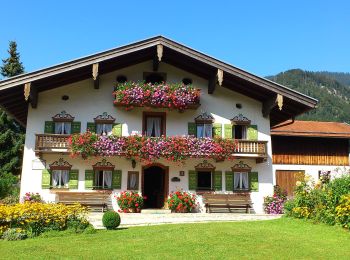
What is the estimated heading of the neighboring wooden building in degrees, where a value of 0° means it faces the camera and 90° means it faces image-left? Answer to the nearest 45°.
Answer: approximately 0°

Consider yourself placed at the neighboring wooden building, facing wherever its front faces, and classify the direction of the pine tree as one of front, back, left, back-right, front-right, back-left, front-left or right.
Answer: right

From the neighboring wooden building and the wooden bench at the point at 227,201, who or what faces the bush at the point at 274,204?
the neighboring wooden building

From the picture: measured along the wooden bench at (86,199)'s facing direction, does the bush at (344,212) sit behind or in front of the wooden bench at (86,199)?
in front

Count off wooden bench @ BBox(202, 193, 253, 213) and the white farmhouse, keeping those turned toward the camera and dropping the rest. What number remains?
2

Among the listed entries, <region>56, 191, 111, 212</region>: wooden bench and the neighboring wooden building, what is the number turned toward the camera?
2

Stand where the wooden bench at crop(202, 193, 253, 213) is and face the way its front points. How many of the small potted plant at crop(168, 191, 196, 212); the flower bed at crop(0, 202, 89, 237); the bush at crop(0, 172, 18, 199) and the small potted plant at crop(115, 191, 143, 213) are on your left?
0

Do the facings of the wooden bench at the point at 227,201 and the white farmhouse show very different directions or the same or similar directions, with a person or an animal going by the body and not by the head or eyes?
same or similar directions

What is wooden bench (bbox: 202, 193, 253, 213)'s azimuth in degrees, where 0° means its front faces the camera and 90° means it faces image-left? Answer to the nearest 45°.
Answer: approximately 0°

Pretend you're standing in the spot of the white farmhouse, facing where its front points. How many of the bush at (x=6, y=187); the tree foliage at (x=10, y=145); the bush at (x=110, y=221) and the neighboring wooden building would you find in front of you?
1

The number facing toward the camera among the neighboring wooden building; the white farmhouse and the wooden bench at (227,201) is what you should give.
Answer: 3

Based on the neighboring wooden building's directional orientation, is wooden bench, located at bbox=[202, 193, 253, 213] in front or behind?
in front

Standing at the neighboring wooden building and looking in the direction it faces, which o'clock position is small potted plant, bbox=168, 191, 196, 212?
The small potted plant is roughly at 1 o'clock from the neighboring wooden building.

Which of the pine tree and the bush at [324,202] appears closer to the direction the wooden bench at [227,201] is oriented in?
the bush

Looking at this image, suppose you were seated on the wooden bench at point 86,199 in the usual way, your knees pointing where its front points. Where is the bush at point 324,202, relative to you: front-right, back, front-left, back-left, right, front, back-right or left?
front-left

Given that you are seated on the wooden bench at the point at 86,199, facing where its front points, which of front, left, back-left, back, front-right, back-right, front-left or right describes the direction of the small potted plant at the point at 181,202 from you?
left

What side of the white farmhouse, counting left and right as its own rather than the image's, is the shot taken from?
front

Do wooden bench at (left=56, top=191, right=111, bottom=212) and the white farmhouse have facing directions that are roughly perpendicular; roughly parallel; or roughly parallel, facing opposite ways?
roughly parallel

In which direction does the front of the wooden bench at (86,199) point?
toward the camera
